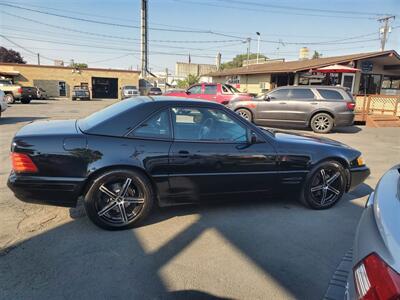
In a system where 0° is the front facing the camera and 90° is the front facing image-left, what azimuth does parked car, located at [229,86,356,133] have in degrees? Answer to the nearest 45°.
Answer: approximately 90°

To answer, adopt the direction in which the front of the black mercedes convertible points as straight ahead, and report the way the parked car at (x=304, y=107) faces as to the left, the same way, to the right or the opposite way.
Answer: the opposite way

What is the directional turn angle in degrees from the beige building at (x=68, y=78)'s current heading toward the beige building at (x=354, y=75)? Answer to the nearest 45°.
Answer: approximately 45° to its left

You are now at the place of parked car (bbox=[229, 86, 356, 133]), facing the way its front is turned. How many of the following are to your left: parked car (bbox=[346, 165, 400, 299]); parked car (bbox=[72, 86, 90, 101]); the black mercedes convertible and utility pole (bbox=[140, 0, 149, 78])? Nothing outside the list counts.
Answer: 2

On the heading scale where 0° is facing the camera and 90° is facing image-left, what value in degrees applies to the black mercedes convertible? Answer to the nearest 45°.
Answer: approximately 270°

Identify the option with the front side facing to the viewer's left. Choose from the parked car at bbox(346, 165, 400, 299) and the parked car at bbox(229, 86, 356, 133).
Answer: the parked car at bbox(229, 86, 356, 133)

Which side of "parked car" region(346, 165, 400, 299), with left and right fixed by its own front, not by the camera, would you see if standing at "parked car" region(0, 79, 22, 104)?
left

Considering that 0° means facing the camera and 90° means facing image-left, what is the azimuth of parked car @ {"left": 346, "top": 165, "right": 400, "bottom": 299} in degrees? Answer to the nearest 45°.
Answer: approximately 225°

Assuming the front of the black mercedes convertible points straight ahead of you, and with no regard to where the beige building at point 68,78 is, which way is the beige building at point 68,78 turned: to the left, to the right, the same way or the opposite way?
to the right

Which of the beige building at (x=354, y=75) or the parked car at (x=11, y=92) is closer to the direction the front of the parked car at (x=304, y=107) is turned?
the parked car

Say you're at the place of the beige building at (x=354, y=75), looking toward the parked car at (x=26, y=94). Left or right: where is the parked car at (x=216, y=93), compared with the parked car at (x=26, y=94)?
left
